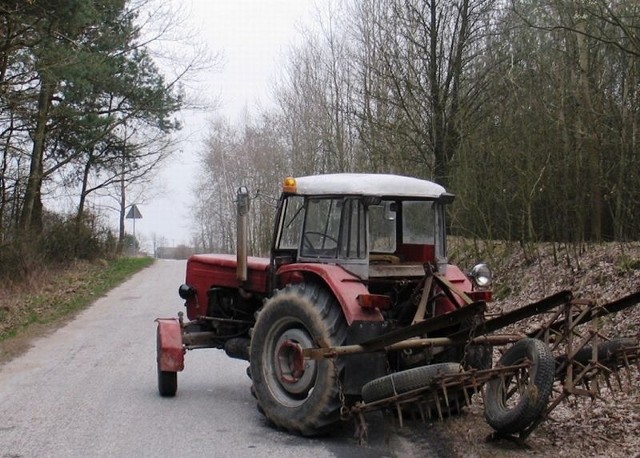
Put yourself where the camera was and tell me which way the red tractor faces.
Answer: facing away from the viewer and to the left of the viewer
